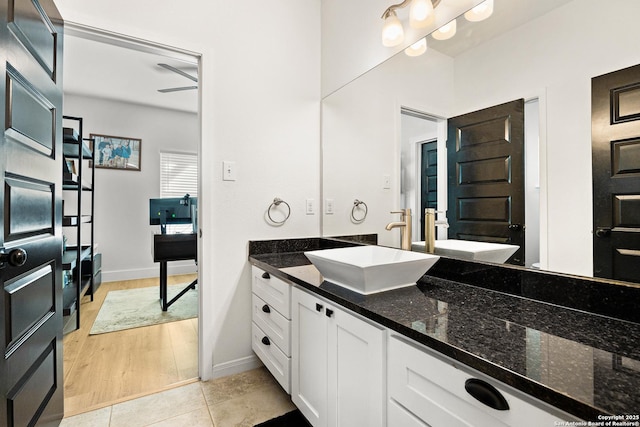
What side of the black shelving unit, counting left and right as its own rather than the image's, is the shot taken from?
right

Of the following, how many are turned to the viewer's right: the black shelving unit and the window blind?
1

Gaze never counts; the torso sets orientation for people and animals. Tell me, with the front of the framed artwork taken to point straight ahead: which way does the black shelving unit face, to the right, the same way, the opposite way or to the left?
to the left

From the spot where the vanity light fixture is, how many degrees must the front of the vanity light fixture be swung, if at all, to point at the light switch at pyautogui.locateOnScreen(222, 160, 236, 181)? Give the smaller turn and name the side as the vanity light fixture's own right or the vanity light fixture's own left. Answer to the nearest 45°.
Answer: approximately 45° to the vanity light fixture's own right

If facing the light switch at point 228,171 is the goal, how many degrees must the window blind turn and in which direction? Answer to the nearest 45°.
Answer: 0° — it already faces it

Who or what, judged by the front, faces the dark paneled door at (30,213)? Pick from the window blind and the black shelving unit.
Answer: the window blind

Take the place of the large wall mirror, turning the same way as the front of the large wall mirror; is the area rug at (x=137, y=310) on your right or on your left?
on your right

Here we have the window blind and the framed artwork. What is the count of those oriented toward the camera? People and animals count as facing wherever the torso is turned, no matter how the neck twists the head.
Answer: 2

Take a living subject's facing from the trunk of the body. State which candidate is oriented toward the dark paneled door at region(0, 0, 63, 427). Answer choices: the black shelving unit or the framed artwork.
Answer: the framed artwork
